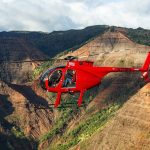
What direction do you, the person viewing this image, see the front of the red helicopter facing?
facing to the left of the viewer
